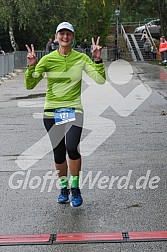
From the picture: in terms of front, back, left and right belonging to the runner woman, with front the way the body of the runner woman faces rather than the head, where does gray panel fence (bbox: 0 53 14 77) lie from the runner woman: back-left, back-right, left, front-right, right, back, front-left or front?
back

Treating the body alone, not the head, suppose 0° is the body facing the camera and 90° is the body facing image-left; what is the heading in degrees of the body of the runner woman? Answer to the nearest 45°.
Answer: approximately 0°
